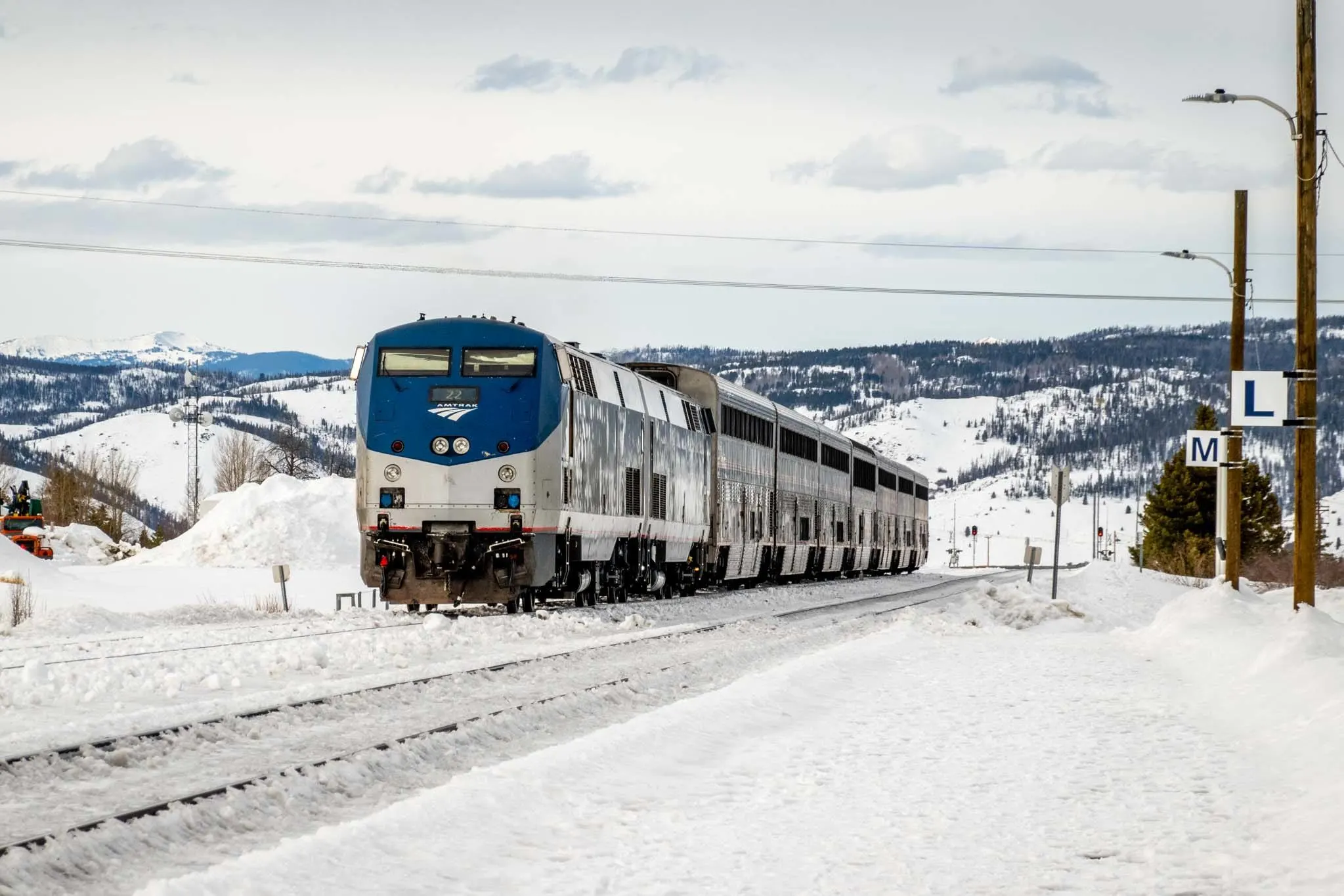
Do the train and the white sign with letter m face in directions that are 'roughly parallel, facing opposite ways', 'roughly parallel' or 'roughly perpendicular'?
roughly parallel

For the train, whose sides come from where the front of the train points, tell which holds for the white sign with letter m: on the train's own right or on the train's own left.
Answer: on the train's own left

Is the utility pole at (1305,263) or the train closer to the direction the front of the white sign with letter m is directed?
the utility pole

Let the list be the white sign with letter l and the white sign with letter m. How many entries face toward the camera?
2

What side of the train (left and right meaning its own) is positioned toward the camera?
front

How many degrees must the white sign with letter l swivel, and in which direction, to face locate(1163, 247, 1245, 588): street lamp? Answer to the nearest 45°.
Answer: approximately 180°

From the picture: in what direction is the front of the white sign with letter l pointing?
toward the camera

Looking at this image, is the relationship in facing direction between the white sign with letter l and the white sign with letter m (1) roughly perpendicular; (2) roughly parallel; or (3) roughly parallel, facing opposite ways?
roughly parallel

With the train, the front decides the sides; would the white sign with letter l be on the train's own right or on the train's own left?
on the train's own left

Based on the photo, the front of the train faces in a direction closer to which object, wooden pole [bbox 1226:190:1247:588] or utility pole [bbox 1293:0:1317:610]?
the utility pole

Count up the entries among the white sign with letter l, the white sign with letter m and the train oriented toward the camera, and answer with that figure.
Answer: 3

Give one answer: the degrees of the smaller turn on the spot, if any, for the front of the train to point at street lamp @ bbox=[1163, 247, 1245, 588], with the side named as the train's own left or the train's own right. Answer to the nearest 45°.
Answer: approximately 135° to the train's own left

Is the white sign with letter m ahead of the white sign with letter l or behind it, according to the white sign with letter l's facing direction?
behind
